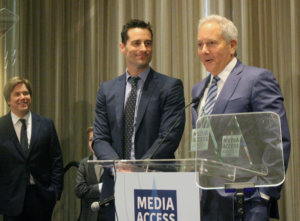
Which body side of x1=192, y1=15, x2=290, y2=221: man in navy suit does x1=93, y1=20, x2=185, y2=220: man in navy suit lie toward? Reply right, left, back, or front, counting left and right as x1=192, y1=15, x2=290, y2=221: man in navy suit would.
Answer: right

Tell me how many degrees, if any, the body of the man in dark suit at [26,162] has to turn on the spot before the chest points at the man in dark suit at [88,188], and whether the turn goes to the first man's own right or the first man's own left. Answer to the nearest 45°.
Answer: approximately 90° to the first man's own left

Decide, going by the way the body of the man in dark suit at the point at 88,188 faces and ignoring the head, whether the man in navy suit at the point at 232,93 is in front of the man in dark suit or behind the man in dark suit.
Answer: in front

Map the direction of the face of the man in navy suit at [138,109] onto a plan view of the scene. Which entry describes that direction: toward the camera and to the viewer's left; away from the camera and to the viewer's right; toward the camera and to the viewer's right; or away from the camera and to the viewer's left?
toward the camera and to the viewer's right

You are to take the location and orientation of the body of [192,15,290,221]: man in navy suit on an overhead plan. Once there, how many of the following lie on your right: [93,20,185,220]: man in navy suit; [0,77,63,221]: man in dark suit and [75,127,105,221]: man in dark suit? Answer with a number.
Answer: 3

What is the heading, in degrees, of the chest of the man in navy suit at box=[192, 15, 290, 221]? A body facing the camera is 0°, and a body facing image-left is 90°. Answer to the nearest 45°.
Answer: approximately 45°

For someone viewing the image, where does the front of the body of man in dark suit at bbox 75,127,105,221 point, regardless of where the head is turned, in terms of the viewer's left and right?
facing the viewer and to the right of the viewer

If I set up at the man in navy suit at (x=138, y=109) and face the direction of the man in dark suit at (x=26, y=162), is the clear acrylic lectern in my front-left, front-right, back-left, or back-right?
back-left

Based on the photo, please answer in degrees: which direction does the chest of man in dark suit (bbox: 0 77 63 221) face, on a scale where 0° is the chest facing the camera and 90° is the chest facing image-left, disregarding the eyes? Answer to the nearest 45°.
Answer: approximately 0°
